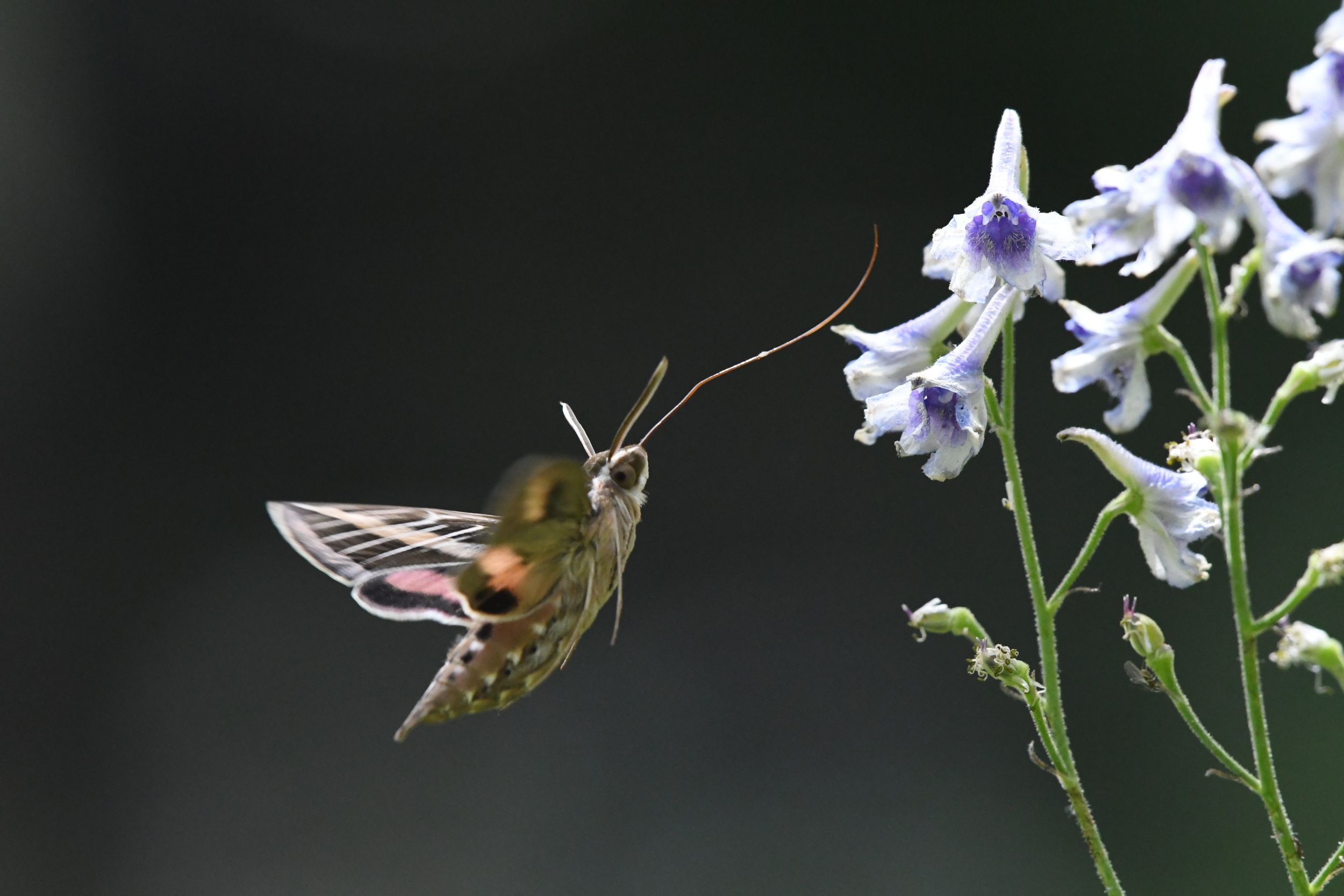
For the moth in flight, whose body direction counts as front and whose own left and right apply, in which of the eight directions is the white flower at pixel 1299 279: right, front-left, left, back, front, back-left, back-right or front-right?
front-right

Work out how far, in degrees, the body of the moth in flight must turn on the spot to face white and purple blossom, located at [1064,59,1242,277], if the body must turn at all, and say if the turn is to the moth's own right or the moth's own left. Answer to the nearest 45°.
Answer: approximately 45° to the moth's own right

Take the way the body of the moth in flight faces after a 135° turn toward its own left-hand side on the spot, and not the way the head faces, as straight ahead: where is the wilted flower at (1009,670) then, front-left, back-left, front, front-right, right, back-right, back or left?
back

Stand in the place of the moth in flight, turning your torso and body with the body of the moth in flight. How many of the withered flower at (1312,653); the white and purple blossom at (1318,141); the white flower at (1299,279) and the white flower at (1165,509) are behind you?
0

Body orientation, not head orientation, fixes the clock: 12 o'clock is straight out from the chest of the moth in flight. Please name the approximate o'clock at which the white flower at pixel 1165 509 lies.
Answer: The white flower is roughly at 1 o'clock from the moth in flight.

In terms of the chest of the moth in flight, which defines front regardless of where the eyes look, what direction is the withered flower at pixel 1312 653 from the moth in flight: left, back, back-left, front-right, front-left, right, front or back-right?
front-right

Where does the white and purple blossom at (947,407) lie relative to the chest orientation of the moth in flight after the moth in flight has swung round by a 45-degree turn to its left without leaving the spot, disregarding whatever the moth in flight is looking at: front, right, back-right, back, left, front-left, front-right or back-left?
right

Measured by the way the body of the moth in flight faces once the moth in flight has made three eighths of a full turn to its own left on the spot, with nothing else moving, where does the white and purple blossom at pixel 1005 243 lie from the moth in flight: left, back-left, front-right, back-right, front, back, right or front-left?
back

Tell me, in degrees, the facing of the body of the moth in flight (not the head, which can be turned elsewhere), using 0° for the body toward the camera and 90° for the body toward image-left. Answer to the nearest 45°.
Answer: approximately 270°

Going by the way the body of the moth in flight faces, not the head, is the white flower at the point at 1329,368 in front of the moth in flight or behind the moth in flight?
in front

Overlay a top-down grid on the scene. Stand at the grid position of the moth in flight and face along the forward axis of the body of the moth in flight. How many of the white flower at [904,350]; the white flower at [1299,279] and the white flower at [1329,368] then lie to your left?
0

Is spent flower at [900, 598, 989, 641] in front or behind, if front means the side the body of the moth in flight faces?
in front

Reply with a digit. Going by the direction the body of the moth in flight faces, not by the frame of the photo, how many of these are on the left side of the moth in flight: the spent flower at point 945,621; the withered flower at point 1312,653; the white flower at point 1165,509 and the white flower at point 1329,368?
0

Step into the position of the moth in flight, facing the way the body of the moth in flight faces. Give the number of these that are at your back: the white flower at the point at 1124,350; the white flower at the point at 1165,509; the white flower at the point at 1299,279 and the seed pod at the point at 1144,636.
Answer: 0
